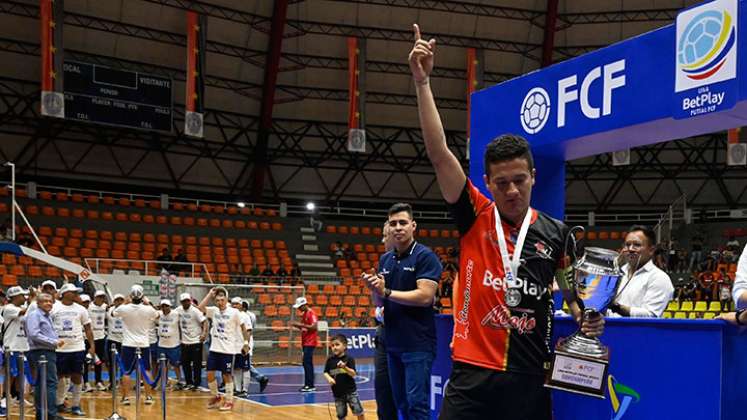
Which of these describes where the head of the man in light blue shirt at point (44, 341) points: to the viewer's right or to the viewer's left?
to the viewer's right

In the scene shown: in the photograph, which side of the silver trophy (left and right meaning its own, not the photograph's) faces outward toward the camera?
front

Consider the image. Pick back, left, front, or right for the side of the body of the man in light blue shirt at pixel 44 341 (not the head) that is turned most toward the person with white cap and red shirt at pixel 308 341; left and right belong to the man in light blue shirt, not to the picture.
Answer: left

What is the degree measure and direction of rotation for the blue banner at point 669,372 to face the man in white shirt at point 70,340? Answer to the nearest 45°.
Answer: approximately 135° to its right

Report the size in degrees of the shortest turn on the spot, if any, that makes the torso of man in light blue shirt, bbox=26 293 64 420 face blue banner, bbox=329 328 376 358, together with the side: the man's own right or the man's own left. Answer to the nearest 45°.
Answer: approximately 90° to the man's own left

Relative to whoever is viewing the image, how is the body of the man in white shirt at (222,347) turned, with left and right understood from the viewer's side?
facing the viewer

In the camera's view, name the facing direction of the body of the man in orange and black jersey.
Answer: toward the camera

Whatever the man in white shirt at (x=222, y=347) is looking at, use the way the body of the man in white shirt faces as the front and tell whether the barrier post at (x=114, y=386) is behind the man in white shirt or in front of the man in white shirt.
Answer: in front

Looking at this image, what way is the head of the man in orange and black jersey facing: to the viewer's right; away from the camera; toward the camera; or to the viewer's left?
toward the camera

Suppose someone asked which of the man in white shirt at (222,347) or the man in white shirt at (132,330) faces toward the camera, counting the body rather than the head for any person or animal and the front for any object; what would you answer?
the man in white shirt at (222,347)

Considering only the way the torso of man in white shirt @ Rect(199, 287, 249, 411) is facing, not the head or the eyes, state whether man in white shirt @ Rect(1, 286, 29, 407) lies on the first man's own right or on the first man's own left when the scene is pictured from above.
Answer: on the first man's own right
